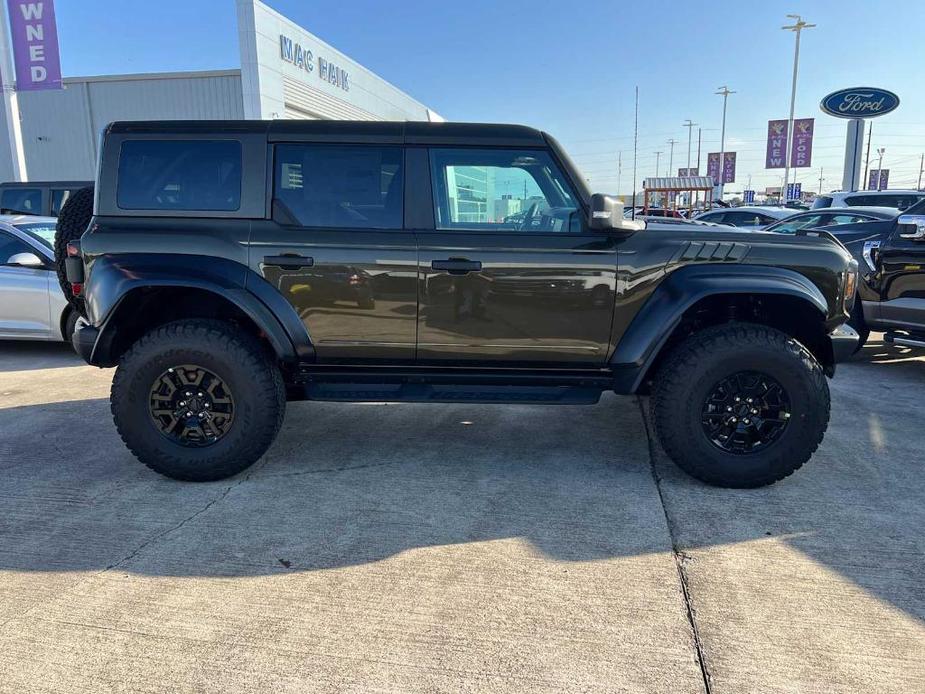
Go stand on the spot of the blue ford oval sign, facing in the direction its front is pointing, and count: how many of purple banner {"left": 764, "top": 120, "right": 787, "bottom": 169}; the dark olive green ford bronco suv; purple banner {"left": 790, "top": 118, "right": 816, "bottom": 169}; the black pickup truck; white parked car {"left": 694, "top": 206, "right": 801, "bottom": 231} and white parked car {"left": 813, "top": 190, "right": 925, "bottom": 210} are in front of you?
4

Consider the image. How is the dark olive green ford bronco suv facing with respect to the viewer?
to the viewer's right

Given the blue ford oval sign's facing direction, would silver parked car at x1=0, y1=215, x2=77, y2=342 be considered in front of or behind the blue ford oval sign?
in front

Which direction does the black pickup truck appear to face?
to the viewer's left

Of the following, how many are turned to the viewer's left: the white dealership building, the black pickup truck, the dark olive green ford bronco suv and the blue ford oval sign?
1

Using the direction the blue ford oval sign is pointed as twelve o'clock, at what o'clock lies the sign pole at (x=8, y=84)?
The sign pole is roughly at 1 o'clock from the blue ford oval sign.

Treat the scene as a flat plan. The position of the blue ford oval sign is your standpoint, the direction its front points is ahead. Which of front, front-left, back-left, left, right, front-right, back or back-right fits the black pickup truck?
front

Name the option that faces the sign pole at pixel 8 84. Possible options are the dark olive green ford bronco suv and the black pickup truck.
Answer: the black pickup truck

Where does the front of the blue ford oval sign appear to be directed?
toward the camera

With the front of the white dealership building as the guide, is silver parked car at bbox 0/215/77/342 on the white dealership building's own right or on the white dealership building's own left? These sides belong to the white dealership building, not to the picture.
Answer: on the white dealership building's own right

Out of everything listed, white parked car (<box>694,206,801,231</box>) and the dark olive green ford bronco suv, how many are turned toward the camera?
0

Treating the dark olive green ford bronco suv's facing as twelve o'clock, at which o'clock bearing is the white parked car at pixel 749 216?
The white parked car is roughly at 10 o'clock from the dark olive green ford bronco suv.
